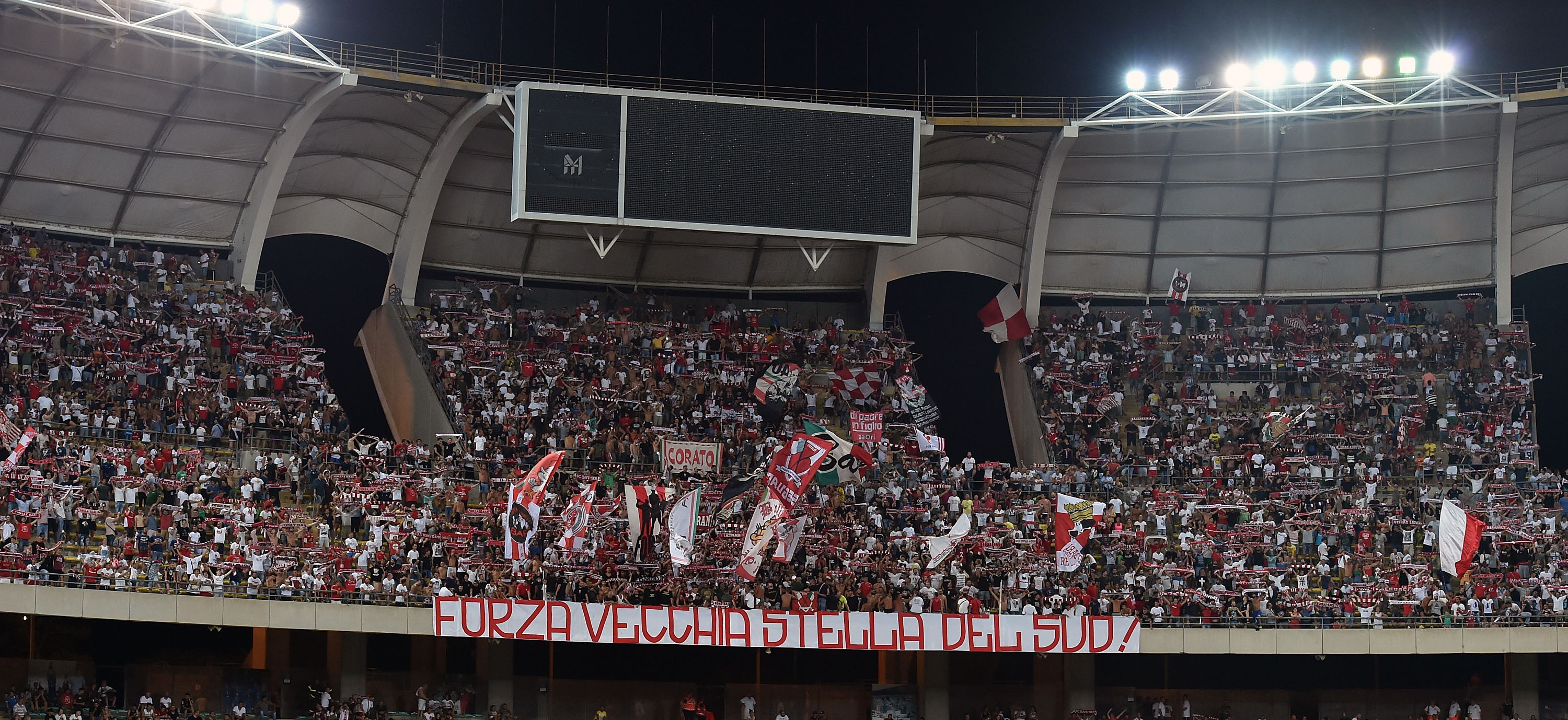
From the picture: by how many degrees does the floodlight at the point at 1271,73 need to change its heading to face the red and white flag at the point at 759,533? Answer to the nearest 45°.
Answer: approximately 45° to its right

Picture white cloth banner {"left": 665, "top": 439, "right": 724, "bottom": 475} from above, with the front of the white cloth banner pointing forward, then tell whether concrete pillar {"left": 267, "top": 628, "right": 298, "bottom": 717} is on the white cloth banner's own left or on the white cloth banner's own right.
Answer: on the white cloth banner's own right

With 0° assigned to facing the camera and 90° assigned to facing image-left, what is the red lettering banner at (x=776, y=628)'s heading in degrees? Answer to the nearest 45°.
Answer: approximately 0°

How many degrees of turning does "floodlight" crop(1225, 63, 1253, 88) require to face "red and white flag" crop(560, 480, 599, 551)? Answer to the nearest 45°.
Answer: approximately 45° to its right

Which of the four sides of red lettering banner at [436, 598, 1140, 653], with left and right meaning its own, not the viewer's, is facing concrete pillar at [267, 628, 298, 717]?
right

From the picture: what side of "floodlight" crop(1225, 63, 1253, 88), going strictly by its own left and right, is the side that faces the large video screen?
right

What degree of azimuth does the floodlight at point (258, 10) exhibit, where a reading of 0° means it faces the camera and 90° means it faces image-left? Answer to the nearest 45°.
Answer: approximately 0°
